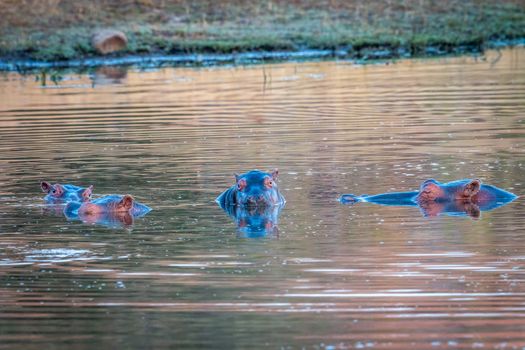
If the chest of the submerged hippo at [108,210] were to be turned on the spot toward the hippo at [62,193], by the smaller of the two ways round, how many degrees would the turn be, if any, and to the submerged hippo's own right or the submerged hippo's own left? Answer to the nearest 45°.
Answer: approximately 45° to the submerged hippo's own right

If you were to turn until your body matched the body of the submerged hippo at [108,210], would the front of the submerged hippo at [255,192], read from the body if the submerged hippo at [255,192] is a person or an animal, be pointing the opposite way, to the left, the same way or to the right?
to the left

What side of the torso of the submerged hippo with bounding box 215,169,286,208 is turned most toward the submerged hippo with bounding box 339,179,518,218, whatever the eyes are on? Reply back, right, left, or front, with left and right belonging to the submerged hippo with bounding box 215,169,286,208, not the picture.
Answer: left

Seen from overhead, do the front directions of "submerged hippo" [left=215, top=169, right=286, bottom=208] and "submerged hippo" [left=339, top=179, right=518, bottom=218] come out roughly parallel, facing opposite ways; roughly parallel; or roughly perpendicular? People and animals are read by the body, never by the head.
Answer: roughly perpendicular
